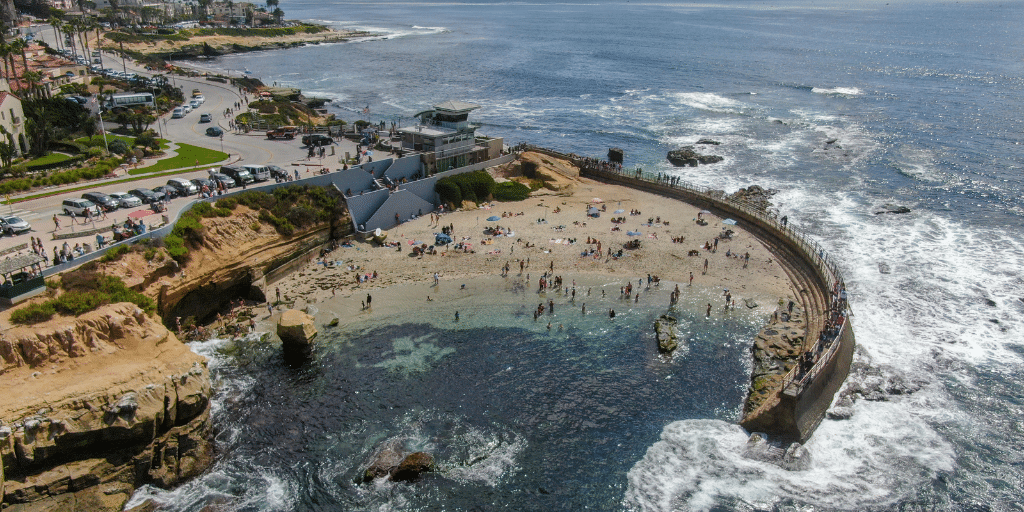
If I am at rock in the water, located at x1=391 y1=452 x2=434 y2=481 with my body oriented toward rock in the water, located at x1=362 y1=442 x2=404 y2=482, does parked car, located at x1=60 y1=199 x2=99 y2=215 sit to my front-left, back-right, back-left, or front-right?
front-right

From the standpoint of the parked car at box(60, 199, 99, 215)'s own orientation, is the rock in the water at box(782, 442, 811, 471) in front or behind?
in front

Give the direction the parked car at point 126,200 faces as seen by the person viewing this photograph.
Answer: facing the viewer and to the right of the viewer

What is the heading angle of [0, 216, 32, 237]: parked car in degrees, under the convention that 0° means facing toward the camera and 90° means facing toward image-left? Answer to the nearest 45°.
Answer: approximately 315°

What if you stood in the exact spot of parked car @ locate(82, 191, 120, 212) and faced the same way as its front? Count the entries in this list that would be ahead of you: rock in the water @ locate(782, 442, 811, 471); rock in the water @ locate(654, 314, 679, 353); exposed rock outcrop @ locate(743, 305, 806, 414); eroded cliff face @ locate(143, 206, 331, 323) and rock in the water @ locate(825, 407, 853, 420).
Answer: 5

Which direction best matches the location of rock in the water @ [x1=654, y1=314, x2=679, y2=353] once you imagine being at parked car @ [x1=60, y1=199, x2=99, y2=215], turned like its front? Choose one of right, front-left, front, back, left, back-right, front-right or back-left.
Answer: front

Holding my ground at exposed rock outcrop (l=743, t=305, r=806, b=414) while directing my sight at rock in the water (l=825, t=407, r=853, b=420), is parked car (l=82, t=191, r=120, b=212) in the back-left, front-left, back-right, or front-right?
back-right

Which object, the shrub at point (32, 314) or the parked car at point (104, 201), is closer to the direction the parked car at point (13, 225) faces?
the shrub

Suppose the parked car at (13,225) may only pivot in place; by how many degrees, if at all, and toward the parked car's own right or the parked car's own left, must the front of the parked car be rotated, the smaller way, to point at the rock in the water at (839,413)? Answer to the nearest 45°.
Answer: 0° — it already faces it

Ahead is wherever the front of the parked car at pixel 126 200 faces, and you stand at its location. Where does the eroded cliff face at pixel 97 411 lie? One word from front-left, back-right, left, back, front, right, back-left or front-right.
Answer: front-right

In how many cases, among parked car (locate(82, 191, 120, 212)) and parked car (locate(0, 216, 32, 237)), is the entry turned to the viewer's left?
0

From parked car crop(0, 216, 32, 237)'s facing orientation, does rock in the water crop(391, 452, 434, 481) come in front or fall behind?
in front
